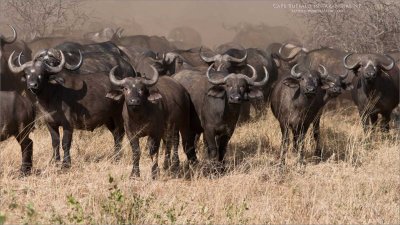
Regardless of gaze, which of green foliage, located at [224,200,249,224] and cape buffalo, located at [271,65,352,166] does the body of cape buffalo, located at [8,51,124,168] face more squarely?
the green foliage

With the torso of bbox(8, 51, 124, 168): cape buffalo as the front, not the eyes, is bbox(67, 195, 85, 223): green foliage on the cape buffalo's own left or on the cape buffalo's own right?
on the cape buffalo's own left

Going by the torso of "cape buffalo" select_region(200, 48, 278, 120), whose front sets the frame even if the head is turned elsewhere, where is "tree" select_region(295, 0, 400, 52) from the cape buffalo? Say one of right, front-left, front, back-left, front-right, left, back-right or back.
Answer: back

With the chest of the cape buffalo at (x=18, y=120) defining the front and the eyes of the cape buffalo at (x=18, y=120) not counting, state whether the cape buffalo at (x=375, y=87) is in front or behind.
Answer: behind

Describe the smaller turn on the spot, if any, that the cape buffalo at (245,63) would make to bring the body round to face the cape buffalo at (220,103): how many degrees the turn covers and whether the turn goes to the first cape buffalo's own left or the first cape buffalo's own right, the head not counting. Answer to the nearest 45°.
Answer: approximately 45° to the first cape buffalo's own left

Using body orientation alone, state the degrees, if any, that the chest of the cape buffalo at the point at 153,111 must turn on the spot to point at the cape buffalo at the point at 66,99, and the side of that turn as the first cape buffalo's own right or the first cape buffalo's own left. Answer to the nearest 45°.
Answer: approximately 90° to the first cape buffalo's own right

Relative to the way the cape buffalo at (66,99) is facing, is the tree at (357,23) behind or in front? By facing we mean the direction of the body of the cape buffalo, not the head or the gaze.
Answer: behind

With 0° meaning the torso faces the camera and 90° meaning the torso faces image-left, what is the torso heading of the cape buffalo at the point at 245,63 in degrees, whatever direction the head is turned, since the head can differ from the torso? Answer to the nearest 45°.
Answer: approximately 45°
